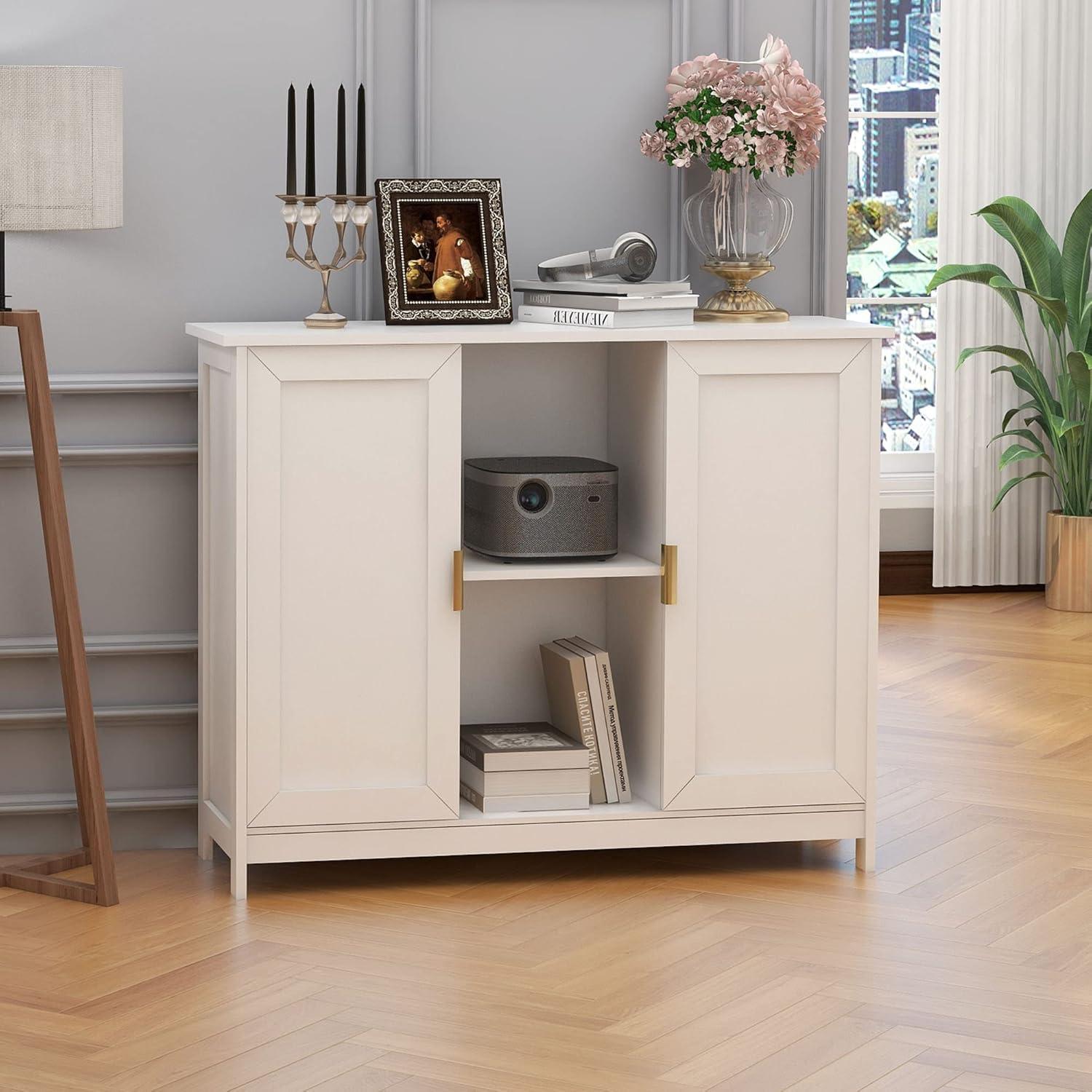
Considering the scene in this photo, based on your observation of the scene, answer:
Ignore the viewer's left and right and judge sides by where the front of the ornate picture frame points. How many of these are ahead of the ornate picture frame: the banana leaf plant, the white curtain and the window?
0

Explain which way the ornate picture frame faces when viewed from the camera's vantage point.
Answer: facing the viewer

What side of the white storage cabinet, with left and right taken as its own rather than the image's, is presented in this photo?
front
